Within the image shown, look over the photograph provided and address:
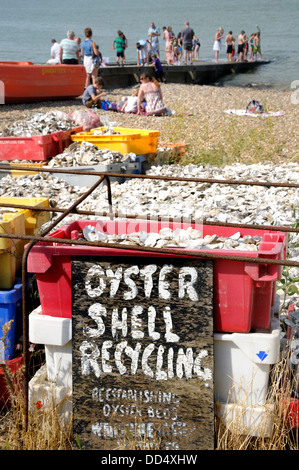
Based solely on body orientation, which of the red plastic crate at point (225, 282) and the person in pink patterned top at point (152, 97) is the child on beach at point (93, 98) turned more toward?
the person in pink patterned top

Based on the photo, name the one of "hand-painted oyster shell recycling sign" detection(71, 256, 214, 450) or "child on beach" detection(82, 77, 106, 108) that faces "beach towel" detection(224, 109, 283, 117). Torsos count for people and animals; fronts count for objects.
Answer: the child on beach

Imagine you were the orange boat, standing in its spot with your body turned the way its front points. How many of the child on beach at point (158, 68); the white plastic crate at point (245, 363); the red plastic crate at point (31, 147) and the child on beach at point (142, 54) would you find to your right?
2

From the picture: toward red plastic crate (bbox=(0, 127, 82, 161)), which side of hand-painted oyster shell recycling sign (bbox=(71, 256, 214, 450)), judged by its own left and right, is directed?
back

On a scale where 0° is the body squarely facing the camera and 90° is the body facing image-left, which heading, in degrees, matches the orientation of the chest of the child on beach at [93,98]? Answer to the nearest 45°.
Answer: approximately 270°

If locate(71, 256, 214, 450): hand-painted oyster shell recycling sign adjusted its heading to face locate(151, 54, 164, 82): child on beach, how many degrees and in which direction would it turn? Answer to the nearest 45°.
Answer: approximately 180°

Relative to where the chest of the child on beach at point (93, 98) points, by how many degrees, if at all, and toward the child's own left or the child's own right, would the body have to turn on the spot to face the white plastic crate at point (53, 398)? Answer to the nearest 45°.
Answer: approximately 90° to the child's own right
